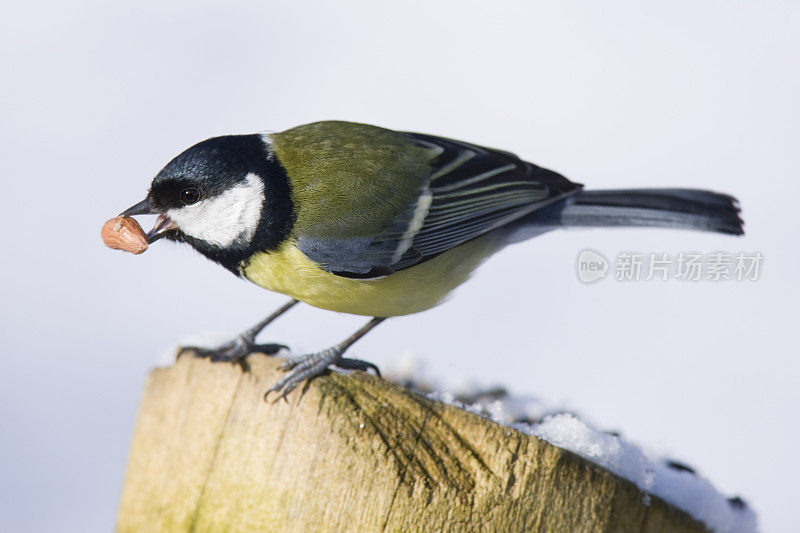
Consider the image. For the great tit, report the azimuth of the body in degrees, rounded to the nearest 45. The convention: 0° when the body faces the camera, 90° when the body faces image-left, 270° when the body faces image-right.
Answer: approximately 90°
